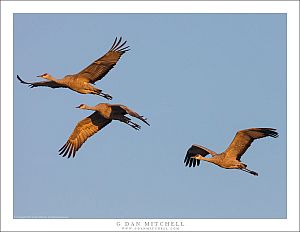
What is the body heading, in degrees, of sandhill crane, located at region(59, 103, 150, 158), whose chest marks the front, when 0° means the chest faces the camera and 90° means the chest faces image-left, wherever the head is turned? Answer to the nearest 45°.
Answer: approximately 90°

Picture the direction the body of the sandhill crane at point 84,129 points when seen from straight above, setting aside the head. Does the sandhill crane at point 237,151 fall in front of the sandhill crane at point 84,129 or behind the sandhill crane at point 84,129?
behind
